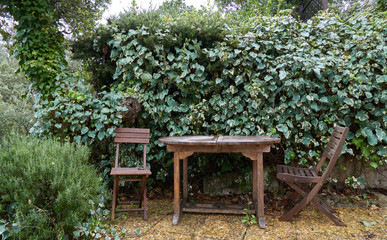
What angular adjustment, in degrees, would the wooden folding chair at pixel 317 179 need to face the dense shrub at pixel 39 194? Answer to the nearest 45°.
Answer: approximately 45° to its left

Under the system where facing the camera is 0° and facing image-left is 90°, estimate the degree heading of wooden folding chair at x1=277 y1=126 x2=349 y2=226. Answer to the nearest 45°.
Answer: approximately 90°

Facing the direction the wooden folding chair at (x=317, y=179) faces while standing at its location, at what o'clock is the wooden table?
The wooden table is roughly at 11 o'clock from the wooden folding chair.
